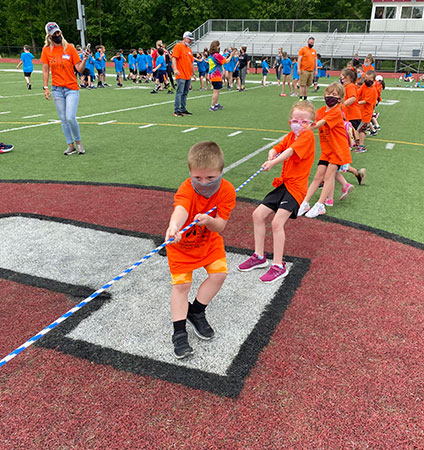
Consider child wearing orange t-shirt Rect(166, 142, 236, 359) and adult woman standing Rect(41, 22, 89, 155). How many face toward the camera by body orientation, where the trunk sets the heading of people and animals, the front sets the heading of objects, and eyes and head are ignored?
2

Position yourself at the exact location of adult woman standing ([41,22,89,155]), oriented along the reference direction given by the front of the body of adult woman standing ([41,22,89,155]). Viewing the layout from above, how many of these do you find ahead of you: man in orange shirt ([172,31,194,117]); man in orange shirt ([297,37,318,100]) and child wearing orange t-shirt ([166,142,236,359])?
1

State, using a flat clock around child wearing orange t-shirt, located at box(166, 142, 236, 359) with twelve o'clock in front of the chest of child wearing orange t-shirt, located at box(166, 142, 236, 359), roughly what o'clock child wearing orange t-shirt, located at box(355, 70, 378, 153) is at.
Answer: child wearing orange t-shirt, located at box(355, 70, 378, 153) is roughly at 7 o'clock from child wearing orange t-shirt, located at box(166, 142, 236, 359).

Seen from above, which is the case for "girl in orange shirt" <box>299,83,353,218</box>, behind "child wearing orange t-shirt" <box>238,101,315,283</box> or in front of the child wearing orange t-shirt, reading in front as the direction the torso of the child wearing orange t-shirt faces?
behind

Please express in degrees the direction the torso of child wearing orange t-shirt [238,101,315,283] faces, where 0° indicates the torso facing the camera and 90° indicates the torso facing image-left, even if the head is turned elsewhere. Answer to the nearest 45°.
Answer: approximately 45°

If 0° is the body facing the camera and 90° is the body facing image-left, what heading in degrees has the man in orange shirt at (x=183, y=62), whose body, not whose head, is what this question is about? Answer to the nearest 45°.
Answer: approximately 315°

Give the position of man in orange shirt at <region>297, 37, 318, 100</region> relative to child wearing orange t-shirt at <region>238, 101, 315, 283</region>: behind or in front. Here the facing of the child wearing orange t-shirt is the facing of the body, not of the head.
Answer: behind

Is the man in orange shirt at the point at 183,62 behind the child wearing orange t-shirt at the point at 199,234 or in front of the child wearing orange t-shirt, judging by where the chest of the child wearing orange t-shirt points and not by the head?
behind

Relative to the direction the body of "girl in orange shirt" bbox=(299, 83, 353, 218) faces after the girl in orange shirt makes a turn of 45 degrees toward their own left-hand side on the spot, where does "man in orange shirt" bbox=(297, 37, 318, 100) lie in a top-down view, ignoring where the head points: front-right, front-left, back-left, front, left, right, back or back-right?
back

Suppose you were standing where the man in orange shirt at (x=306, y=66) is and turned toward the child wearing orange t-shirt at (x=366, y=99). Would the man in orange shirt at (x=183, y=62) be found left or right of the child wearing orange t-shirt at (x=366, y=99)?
right

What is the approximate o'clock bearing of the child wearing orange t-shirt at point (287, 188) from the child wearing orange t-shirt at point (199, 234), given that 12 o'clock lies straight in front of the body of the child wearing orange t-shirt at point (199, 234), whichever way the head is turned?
the child wearing orange t-shirt at point (287, 188) is roughly at 7 o'clock from the child wearing orange t-shirt at point (199, 234).

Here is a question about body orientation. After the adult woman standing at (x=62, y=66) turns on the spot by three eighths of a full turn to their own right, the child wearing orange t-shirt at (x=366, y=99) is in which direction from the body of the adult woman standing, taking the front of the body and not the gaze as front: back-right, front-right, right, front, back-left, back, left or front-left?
back-right
